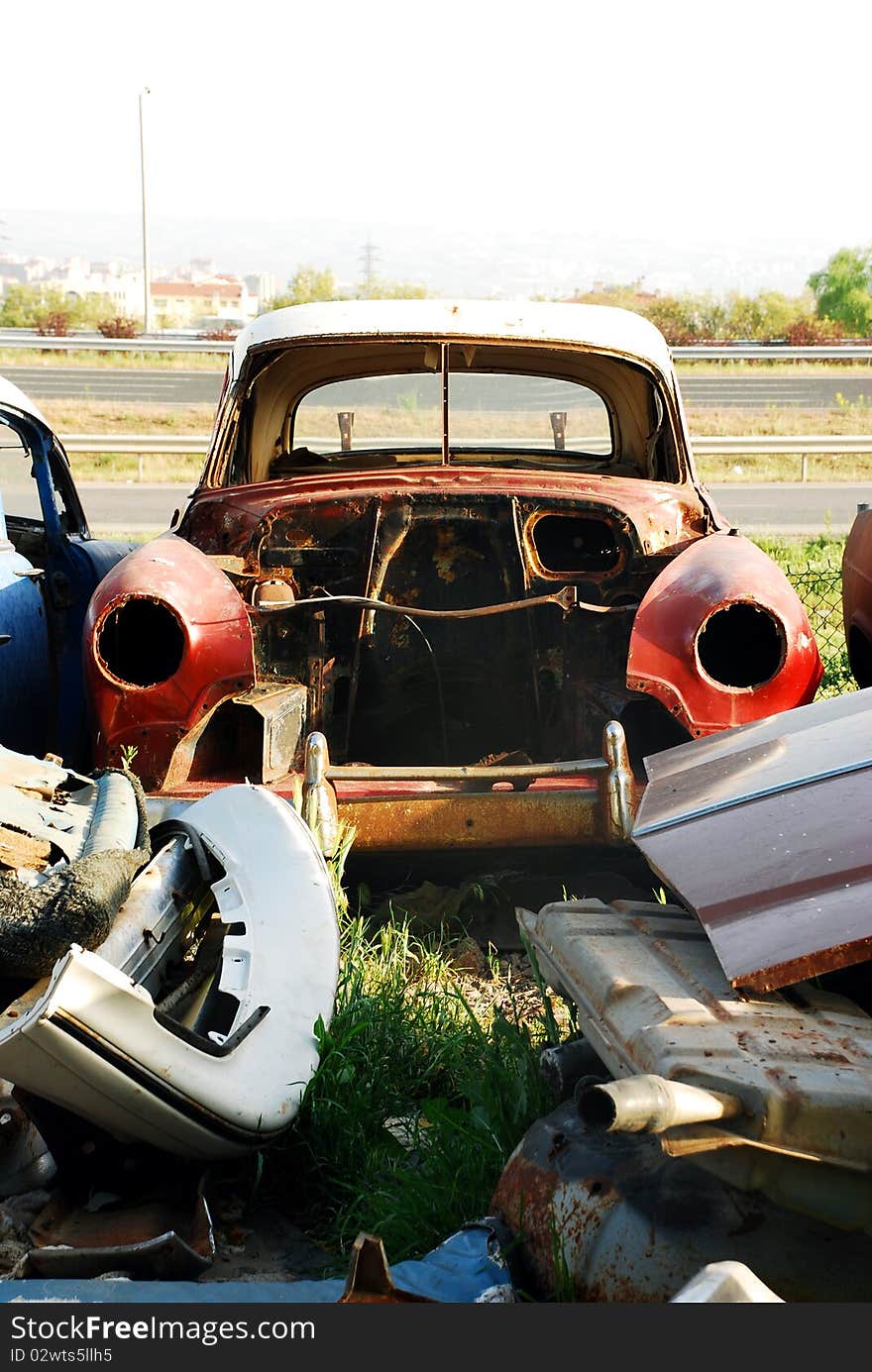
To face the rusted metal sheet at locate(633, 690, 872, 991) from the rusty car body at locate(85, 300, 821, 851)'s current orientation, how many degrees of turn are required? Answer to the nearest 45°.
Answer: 0° — it already faces it

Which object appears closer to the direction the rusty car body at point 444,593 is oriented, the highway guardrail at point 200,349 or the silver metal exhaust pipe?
the silver metal exhaust pipe

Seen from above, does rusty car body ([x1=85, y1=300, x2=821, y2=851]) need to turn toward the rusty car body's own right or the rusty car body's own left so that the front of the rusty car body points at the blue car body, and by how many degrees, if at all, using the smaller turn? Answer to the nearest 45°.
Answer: approximately 135° to the rusty car body's own right

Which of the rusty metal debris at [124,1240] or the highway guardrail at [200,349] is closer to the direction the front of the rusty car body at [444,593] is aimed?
the rusty metal debris

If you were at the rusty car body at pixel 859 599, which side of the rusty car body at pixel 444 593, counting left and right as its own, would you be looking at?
left

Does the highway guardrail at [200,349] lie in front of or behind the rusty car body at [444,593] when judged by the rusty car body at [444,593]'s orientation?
behind

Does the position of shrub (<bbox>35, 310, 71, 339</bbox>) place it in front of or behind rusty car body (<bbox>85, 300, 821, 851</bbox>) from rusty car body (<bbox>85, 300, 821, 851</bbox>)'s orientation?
behind

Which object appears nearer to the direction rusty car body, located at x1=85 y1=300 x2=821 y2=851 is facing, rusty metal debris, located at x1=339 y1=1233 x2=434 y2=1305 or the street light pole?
the rusty metal debris

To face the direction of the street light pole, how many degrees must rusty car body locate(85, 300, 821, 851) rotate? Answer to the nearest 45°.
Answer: approximately 180°

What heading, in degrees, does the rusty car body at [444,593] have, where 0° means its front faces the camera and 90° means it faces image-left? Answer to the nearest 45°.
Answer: approximately 0°

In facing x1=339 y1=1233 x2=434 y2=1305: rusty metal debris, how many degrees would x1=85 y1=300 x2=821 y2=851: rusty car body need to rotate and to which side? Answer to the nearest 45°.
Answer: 0° — it already faces it
